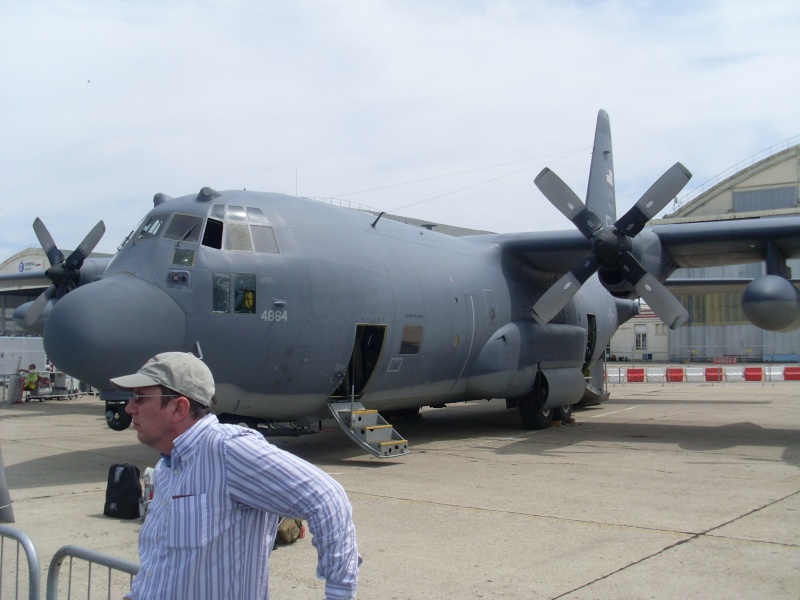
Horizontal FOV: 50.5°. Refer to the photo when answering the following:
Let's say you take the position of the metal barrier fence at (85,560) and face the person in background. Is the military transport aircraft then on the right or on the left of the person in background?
right

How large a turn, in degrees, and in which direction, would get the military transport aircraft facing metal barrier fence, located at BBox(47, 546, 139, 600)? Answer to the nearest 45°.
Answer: approximately 45° to its left

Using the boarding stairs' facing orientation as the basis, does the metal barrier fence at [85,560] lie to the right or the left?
on its right

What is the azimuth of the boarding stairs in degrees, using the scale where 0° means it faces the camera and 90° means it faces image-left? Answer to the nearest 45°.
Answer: approximately 315°

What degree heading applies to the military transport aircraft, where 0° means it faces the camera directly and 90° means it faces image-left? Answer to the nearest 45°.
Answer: approximately 45°

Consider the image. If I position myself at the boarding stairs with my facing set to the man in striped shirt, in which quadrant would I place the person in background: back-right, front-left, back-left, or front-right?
back-right
